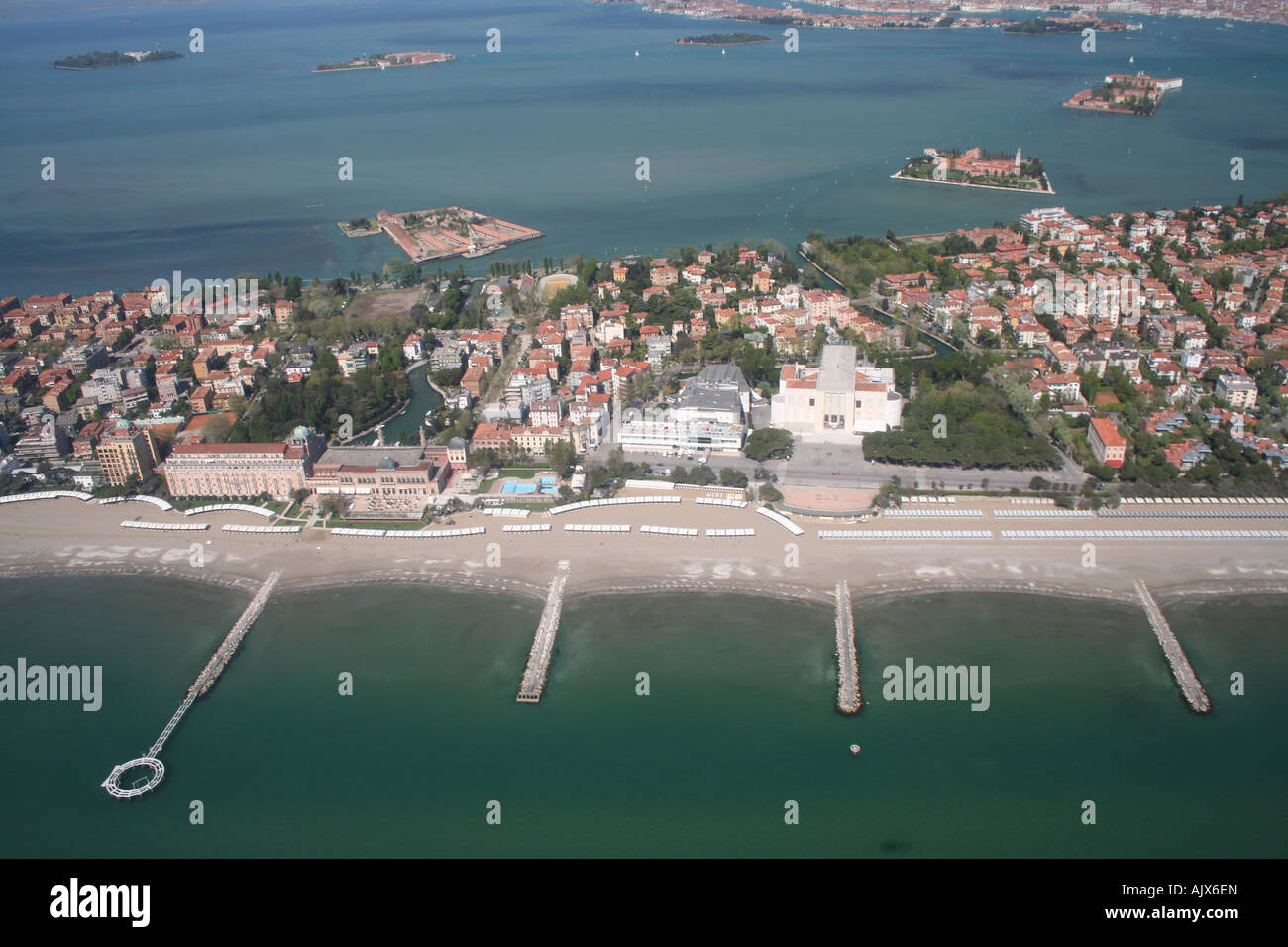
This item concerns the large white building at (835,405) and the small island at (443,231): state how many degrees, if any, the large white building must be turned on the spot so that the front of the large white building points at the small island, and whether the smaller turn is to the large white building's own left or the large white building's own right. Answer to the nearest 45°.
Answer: approximately 135° to the large white building's own right

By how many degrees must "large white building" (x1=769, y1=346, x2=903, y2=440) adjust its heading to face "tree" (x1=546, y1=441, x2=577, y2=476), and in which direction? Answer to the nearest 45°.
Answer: approximately 45° to its right

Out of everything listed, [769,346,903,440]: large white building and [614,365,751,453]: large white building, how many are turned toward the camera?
2

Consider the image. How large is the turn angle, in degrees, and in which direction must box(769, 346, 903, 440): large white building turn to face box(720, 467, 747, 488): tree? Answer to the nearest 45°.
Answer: approximately 45° to its right

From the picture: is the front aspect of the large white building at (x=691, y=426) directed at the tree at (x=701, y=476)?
yes

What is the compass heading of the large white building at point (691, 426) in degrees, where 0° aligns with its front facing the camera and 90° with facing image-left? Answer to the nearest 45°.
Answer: approximately 0°

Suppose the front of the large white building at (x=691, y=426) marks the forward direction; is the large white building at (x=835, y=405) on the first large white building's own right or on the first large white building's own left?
on the first large white building's own left

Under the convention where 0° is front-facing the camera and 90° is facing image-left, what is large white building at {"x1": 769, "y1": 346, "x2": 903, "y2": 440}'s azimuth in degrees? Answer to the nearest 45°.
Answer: approximately 0°

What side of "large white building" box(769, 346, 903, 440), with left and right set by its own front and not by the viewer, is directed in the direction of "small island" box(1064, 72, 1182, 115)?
back

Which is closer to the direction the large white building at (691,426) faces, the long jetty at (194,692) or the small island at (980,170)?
the long jetty

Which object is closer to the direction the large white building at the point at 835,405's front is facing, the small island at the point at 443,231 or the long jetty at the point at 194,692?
the long jetty
